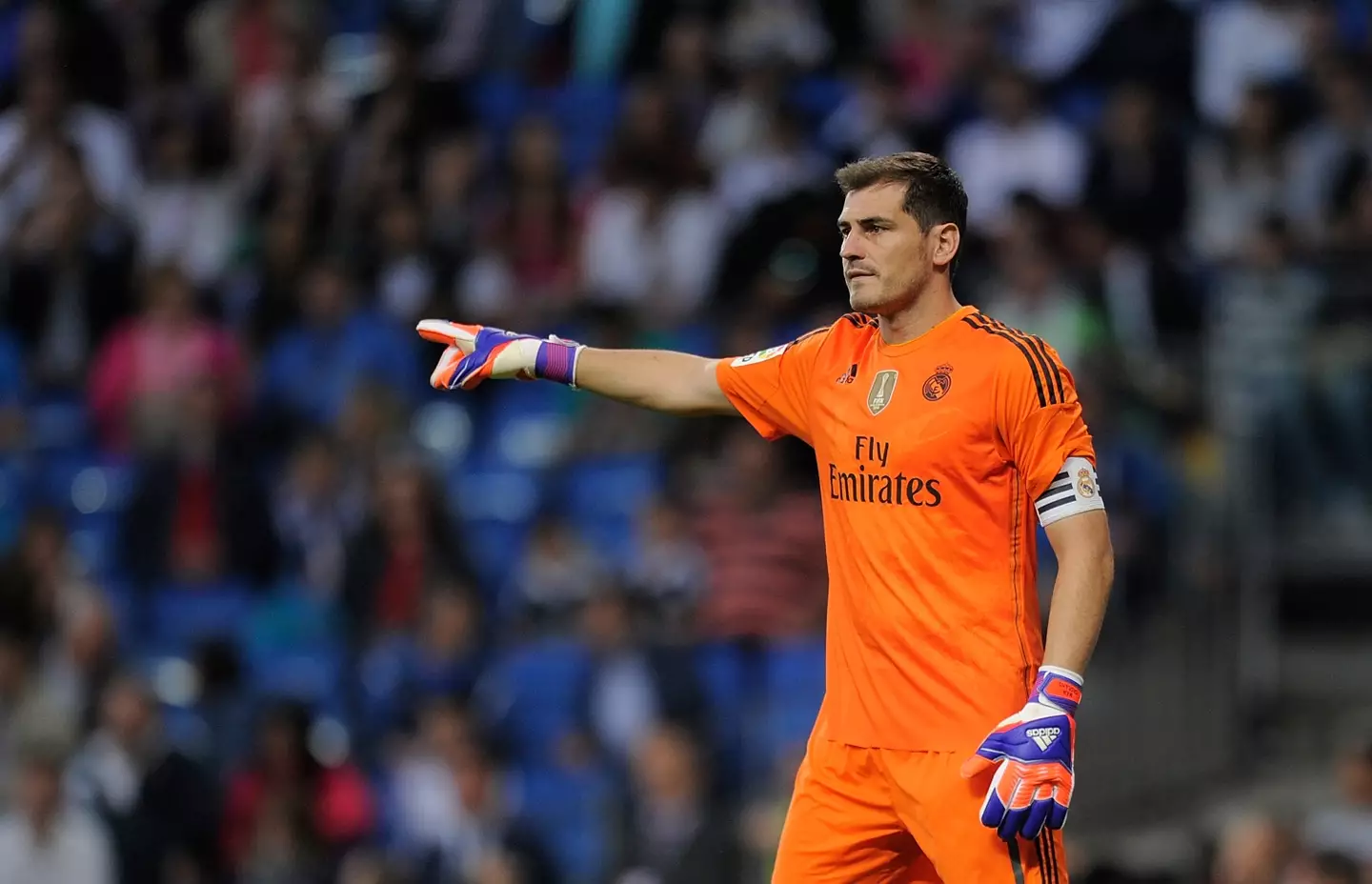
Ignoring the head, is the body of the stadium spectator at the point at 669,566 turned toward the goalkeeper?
yes

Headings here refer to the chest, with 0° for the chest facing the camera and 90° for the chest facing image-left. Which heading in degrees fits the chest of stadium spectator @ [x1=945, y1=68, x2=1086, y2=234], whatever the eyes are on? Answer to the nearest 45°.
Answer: approximately 0°

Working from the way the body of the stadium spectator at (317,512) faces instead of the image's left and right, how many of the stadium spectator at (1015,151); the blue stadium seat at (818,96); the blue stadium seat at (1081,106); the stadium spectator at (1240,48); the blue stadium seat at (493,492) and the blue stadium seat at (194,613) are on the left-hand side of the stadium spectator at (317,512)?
5

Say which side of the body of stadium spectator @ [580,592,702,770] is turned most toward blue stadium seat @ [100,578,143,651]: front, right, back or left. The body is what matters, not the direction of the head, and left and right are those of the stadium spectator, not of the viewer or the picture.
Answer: right

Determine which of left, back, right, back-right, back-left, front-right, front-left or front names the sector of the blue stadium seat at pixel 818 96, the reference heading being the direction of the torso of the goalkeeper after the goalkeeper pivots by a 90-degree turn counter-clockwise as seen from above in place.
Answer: back-left

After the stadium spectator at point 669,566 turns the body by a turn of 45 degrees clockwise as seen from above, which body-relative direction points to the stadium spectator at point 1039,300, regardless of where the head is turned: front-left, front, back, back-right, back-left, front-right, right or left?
back-left

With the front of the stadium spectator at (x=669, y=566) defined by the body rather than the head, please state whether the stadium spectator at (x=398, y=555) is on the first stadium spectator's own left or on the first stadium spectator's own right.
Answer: on the first stadium spectator's own right
